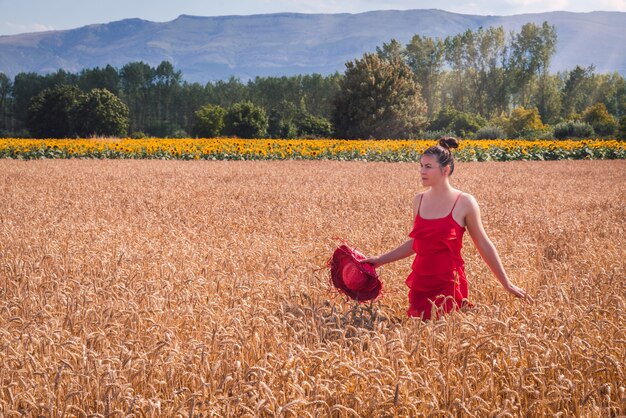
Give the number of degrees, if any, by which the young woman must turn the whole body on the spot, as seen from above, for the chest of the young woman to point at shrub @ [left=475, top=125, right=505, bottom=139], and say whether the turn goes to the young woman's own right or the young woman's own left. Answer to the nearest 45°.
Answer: approximately 135° to the young woman's own right

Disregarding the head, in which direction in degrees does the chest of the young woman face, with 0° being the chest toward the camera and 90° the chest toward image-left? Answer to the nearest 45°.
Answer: approximately 45°

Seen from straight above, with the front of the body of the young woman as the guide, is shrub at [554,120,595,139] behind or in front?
behind

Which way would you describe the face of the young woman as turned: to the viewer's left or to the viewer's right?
to the viewer's left

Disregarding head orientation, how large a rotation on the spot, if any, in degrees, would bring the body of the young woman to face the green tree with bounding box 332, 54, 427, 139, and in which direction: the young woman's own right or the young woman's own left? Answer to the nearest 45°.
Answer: approximately 135° to the young woman's own right

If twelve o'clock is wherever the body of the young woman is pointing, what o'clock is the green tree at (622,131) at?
The green tree is roughly at 5 o'clock from the young woman.

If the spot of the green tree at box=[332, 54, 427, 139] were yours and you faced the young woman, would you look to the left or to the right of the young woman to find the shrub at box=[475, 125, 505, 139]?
left
